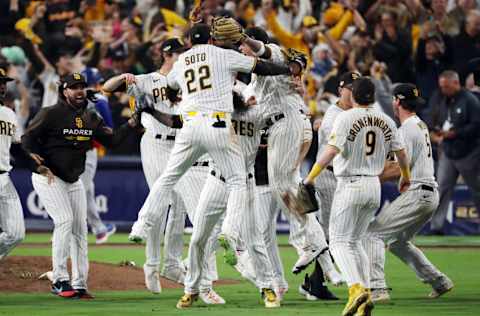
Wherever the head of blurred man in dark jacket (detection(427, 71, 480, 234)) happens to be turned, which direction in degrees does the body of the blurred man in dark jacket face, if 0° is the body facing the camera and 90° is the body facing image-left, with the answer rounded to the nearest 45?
approximately 45°

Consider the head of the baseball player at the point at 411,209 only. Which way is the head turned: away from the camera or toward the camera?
away from the camera

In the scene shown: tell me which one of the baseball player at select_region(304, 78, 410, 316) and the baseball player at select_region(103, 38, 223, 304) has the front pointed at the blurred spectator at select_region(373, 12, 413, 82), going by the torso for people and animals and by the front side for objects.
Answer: the baseball player at select_region(304, 78, 410, 316)

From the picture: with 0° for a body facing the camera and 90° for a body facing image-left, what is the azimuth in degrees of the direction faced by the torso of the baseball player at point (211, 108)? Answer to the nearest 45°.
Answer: approximately 180°

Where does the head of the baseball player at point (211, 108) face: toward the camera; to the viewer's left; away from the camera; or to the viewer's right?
away from the camera

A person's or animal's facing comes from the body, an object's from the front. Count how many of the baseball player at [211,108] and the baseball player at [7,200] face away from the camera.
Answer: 1

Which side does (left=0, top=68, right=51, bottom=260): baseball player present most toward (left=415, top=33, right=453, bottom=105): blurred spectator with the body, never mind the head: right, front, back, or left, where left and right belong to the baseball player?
left

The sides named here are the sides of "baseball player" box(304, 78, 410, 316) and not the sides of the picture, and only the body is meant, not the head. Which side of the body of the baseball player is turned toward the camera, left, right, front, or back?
back

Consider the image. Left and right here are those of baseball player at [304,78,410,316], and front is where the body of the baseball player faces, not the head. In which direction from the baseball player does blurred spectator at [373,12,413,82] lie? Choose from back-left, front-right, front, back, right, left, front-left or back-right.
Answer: front

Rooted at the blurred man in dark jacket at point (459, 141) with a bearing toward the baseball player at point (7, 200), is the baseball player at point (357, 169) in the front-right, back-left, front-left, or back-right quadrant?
front-left
